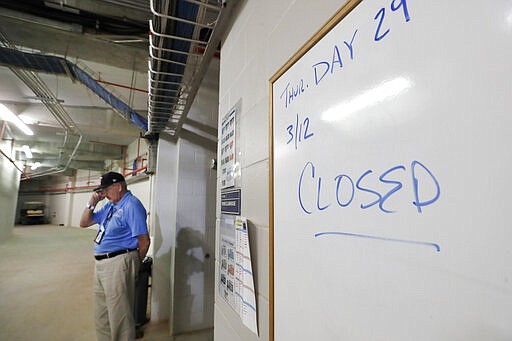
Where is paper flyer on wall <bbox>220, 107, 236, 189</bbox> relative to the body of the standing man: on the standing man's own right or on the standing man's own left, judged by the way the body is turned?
on the standing man's own left

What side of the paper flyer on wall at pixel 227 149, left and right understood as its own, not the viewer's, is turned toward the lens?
left

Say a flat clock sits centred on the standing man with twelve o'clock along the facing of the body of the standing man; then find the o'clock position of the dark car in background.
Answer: The dark car in background is roughly at 4 o'clock from the standing man.

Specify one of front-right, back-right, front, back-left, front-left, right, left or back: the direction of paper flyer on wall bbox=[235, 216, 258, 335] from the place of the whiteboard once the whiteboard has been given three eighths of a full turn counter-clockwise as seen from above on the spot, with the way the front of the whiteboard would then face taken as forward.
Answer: back-left

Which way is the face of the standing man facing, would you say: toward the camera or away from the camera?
toward the camera

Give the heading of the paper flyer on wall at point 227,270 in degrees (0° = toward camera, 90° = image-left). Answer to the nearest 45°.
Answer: approximately 90°

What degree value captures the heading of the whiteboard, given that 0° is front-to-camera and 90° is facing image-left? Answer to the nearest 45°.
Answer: approximately 45°

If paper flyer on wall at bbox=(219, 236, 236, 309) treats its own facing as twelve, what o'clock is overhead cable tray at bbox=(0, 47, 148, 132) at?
The overhead cable tray is roughly at 1 o'clock from the paper flyer on wall.

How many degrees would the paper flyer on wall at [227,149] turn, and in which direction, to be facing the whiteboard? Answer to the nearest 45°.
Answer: approximately 90° to its left

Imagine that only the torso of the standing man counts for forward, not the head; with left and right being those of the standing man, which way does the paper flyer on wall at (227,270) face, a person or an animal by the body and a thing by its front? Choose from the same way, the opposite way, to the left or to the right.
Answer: to the right

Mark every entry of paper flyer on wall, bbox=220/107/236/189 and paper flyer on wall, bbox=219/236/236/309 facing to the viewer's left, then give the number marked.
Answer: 2
